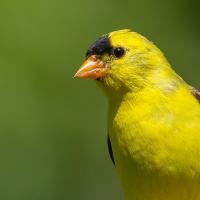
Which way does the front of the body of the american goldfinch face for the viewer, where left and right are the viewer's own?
facing the viewer and to the left of the viewer
